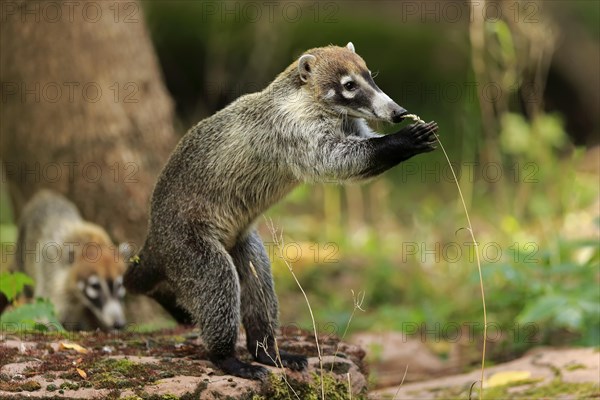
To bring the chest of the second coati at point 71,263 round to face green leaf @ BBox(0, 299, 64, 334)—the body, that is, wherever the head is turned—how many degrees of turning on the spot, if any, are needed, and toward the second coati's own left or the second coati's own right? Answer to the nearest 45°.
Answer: approximately 45° to the second coati's own right

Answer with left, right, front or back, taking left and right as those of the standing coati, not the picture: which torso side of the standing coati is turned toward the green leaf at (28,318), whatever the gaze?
back

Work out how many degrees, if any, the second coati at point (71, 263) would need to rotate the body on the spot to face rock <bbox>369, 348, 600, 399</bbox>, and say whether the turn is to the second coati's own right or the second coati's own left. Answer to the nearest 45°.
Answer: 0° — it already faces it

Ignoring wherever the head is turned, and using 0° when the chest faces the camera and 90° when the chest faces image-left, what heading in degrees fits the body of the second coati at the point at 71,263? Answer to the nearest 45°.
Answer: approximately 315°

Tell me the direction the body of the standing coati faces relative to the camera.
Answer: to the viewer's right

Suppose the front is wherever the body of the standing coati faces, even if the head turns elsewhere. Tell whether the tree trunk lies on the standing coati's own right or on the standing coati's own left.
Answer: on the standing coati's own left

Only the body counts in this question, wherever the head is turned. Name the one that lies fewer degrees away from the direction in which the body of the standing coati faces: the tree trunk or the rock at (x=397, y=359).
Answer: the rock

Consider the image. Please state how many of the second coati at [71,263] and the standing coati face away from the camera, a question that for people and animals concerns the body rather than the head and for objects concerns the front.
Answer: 0

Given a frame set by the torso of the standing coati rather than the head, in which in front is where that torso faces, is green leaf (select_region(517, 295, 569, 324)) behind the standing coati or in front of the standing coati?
in front

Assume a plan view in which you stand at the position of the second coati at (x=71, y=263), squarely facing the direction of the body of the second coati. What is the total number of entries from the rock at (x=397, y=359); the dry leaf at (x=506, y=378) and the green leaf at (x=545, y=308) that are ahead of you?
3
